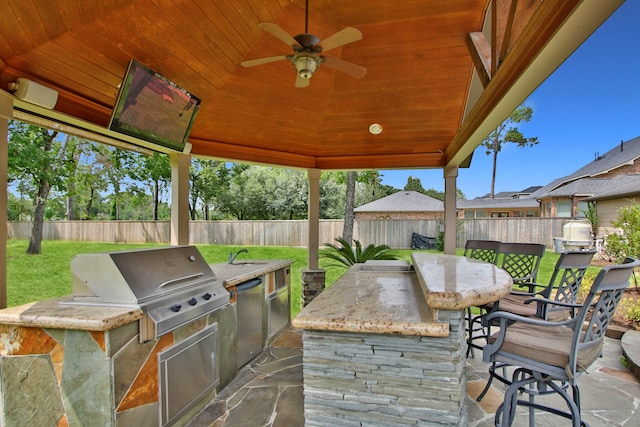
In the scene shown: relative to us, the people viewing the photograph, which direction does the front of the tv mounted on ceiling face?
facing the viewer and to the right of the viewer

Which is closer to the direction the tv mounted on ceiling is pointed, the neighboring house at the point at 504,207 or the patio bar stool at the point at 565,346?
the patio bar stool

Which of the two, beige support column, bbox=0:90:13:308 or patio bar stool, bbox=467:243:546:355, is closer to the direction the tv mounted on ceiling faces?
the patio bar stool

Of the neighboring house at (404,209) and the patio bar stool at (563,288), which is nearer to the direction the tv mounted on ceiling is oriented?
the patio bar stool

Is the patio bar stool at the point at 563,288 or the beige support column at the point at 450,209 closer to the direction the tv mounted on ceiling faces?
the patio bar stool

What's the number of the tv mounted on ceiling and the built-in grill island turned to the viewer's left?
0

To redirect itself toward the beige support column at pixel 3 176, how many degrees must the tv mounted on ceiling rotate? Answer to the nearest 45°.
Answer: approximately 135° to its right
